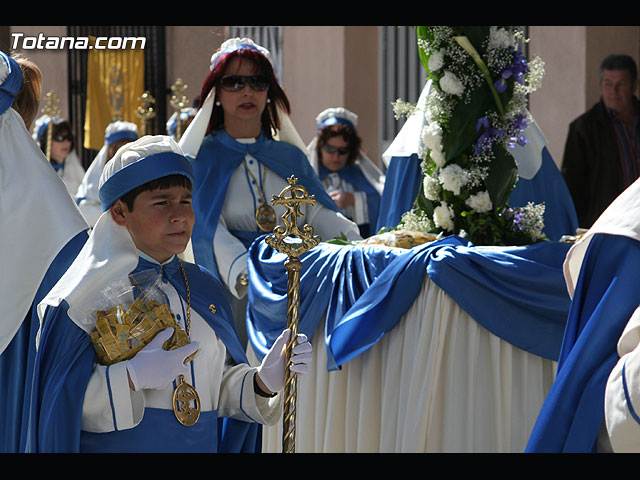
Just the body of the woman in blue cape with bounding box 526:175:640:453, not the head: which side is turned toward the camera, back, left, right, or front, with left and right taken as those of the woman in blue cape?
right

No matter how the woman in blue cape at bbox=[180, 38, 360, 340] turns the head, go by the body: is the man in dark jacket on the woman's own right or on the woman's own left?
on the woman's own left

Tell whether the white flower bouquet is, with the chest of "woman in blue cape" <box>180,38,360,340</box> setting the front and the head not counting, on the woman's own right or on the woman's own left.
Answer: on the woman's own left

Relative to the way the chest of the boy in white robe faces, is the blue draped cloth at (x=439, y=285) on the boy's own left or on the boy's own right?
on the boy's own left

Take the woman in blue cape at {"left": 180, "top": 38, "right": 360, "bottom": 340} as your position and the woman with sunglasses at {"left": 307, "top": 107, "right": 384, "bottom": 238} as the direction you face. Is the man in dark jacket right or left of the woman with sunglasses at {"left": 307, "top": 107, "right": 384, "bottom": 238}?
right

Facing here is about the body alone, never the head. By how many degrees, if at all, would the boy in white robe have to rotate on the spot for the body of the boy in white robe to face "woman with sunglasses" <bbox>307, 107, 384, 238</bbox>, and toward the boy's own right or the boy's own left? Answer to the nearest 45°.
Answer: approximately 135° to the boy's own left
